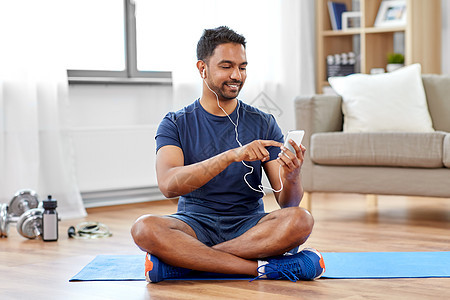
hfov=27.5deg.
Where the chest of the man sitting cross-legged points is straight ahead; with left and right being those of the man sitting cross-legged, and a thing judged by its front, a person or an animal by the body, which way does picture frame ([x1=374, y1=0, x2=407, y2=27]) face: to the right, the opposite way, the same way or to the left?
the same way

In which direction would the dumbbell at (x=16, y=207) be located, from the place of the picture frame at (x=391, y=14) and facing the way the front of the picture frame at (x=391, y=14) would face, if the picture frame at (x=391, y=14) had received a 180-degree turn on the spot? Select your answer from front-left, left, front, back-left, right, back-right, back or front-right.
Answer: back-left

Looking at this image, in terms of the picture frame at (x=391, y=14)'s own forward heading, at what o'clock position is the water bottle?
The water bottle is roughly at 1 o'clock from the picture frame.

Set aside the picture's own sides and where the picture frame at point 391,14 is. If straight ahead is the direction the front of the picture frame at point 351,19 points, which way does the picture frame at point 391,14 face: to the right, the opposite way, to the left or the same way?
the same way

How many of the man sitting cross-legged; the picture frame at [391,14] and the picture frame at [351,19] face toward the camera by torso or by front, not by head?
3

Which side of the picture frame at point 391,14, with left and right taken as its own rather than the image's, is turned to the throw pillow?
front

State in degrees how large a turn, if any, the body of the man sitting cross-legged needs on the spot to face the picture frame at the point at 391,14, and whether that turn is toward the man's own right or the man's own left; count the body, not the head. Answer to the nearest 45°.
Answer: approximately 180°

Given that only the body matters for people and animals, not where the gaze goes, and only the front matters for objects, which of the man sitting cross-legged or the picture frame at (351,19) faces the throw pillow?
the picture frame

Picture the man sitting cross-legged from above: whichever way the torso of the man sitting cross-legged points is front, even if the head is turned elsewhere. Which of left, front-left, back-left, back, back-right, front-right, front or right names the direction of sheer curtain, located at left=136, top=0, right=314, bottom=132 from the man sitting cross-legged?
back

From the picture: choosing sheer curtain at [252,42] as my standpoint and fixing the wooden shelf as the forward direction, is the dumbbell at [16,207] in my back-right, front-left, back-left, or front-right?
back-right

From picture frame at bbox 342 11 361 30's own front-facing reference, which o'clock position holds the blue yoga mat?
The blue yoga mat is roughly at 12 o'clock from the picture frame.

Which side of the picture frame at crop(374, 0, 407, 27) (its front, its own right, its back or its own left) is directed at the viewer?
front

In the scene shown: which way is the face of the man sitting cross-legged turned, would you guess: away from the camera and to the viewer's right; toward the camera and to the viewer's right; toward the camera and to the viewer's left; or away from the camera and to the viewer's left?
toward the camera and to the viewer's right

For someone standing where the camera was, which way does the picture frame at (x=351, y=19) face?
facing the viewer

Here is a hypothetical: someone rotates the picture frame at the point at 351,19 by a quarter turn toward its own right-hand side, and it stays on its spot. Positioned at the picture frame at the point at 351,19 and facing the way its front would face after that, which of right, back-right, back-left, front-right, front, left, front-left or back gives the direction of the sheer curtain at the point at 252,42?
front-left

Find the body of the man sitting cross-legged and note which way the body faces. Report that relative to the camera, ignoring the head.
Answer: toward the camera

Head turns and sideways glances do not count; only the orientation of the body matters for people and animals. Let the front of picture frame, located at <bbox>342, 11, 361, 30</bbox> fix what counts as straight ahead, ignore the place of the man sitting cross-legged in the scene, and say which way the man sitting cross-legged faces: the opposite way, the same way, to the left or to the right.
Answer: the same way
